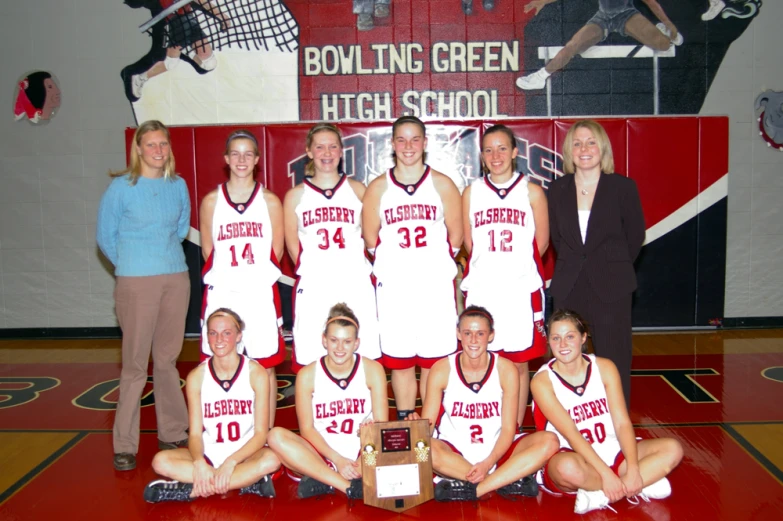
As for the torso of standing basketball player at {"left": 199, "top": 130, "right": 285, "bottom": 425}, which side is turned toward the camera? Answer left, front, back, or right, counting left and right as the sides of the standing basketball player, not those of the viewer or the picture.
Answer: front

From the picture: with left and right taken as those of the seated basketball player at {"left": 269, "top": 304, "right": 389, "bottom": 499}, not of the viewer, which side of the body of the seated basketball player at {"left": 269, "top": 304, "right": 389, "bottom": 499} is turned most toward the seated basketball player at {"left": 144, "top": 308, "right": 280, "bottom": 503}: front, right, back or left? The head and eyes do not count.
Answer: right

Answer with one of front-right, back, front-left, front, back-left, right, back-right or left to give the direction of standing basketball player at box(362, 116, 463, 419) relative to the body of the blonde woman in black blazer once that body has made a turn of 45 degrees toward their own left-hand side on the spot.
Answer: right

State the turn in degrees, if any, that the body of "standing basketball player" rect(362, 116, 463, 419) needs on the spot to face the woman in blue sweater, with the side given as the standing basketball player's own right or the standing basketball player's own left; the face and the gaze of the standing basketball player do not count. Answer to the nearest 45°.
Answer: approximately 90° to the standing basketball player's own right

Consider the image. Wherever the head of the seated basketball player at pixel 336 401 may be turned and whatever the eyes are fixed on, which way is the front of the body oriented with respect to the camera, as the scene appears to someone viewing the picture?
toward the camera

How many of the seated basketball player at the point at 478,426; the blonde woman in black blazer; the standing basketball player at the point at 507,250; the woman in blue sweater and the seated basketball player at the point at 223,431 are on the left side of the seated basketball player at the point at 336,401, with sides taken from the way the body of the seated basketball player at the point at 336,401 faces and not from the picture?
3

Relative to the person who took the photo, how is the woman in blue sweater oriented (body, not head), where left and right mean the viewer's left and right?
facing the viewer and to the right of the viewer
